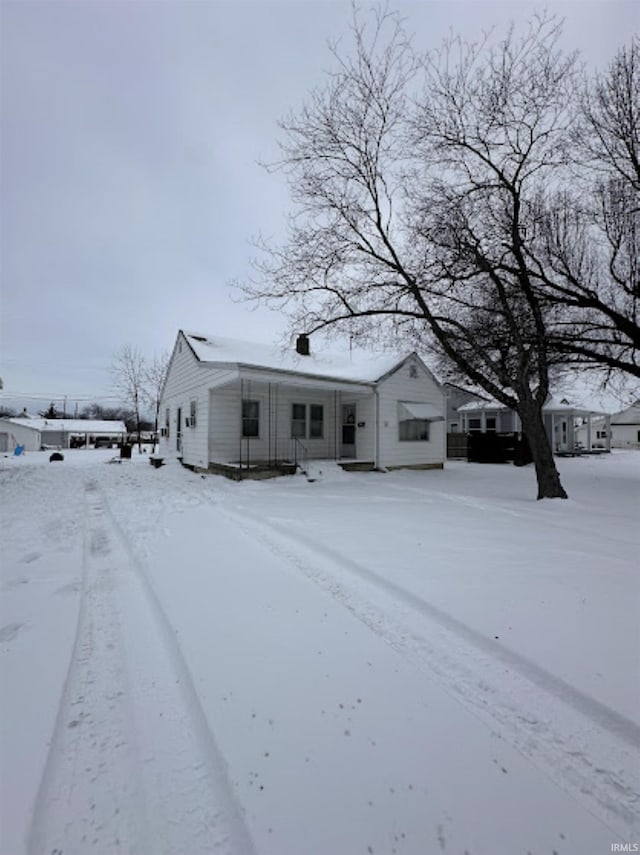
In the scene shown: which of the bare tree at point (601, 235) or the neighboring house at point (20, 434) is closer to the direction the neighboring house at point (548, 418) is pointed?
the bare tree

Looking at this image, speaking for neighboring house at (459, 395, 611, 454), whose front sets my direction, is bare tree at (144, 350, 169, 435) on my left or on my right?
on my right

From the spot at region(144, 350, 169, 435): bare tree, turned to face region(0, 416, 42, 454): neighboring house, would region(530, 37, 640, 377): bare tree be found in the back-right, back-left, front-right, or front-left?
back-left

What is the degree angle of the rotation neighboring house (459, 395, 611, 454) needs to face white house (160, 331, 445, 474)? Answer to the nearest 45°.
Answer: approximately 90° to its right

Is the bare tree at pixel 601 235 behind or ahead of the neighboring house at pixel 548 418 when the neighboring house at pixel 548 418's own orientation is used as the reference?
ahead
